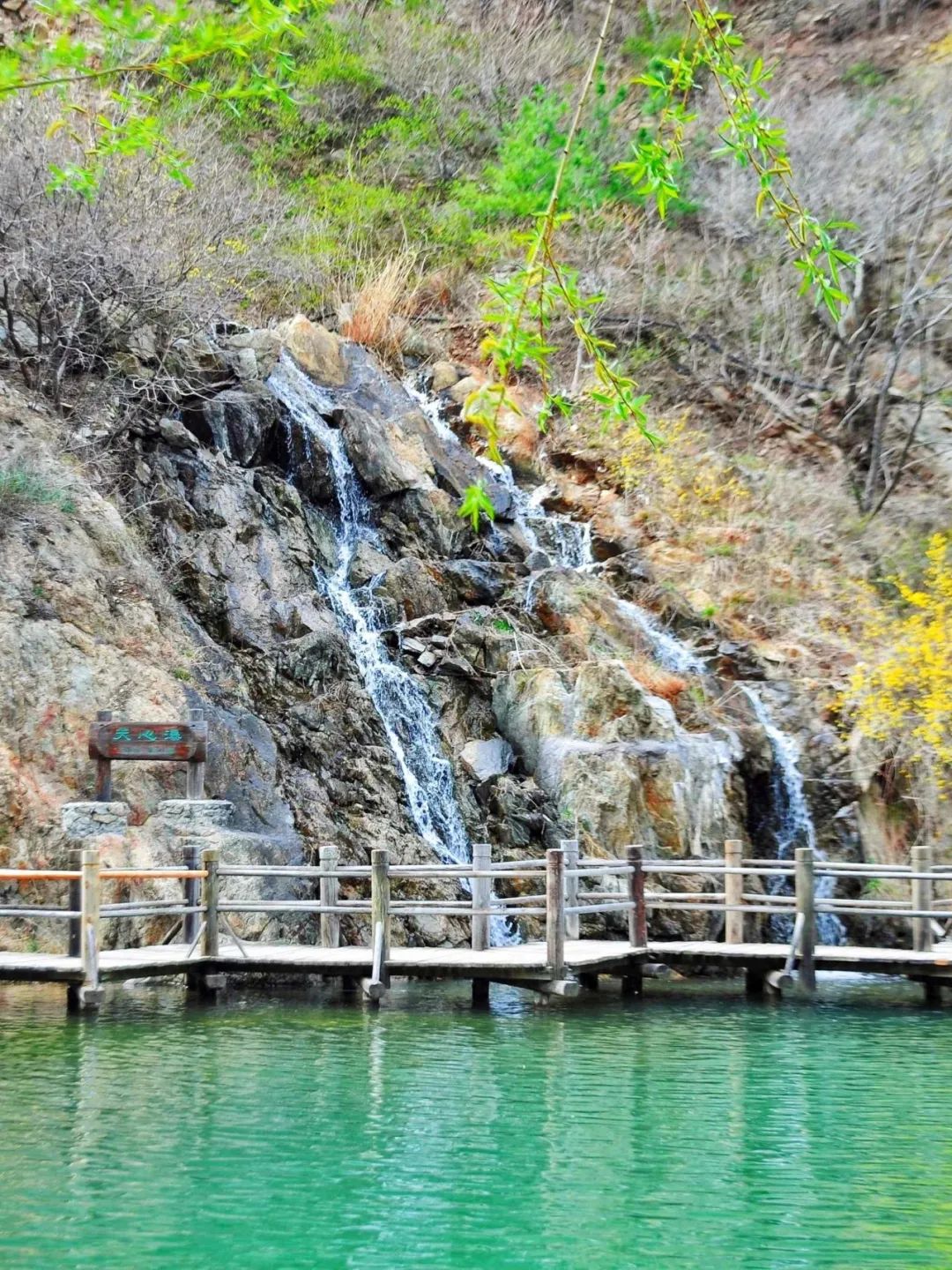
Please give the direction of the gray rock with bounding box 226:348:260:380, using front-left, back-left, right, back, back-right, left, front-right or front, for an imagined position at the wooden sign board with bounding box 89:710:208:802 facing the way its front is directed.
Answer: back

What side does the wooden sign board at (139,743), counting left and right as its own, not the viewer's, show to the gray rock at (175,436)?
back

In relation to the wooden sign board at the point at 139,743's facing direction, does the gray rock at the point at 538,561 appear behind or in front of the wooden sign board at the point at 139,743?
behind

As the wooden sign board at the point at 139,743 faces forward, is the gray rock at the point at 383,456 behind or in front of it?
behind

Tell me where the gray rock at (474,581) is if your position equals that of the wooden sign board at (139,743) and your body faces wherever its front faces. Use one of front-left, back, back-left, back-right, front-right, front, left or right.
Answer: back-left

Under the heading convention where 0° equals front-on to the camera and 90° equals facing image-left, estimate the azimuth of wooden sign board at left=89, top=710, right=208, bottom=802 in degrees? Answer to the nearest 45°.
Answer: approximately 0°

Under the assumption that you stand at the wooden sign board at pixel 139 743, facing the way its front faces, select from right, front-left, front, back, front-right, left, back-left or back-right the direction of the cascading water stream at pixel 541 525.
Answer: back-left

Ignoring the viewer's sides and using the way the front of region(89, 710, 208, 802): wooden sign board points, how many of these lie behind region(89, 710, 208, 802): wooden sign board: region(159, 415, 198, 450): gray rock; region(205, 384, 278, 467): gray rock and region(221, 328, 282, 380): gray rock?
3
